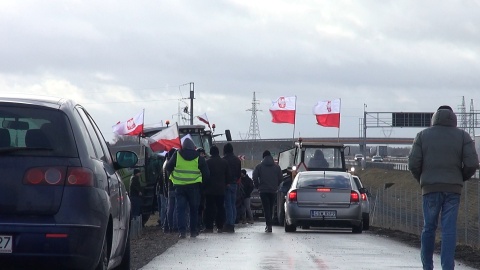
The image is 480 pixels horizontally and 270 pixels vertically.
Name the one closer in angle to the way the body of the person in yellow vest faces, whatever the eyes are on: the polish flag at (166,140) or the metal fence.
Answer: the polish flag

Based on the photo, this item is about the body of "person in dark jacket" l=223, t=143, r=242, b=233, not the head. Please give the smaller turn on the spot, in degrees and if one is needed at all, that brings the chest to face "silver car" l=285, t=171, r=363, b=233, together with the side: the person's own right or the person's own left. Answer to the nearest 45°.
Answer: approximately 135° to the person's own right

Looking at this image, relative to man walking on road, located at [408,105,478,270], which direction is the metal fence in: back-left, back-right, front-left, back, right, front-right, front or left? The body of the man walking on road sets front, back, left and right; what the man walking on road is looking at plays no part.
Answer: front

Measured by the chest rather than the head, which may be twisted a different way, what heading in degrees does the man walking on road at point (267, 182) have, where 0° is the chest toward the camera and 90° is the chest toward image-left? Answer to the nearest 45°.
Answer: approximately 180°

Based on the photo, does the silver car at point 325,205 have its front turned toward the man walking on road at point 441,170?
no

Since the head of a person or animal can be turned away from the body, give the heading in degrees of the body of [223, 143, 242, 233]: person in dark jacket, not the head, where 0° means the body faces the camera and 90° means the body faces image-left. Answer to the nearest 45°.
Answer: approximately 135°

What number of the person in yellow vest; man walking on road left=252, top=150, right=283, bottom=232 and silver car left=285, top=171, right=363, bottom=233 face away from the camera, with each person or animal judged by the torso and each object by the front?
3

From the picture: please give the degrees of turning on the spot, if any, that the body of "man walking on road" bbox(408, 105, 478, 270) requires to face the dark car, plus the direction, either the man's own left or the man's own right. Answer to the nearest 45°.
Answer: approximately 135° to the man's own left

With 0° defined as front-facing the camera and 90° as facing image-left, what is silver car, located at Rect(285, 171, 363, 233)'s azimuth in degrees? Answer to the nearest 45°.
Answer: approximately 180°

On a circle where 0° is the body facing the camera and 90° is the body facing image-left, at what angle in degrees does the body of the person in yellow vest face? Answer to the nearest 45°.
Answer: approximately 180°

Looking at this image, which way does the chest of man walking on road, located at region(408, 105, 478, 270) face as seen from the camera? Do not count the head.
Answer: away from the camera

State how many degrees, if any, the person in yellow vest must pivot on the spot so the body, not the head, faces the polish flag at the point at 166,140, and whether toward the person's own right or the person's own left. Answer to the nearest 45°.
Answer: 0° — they already face it

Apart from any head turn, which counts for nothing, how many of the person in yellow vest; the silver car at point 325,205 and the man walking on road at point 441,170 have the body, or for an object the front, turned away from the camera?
3
